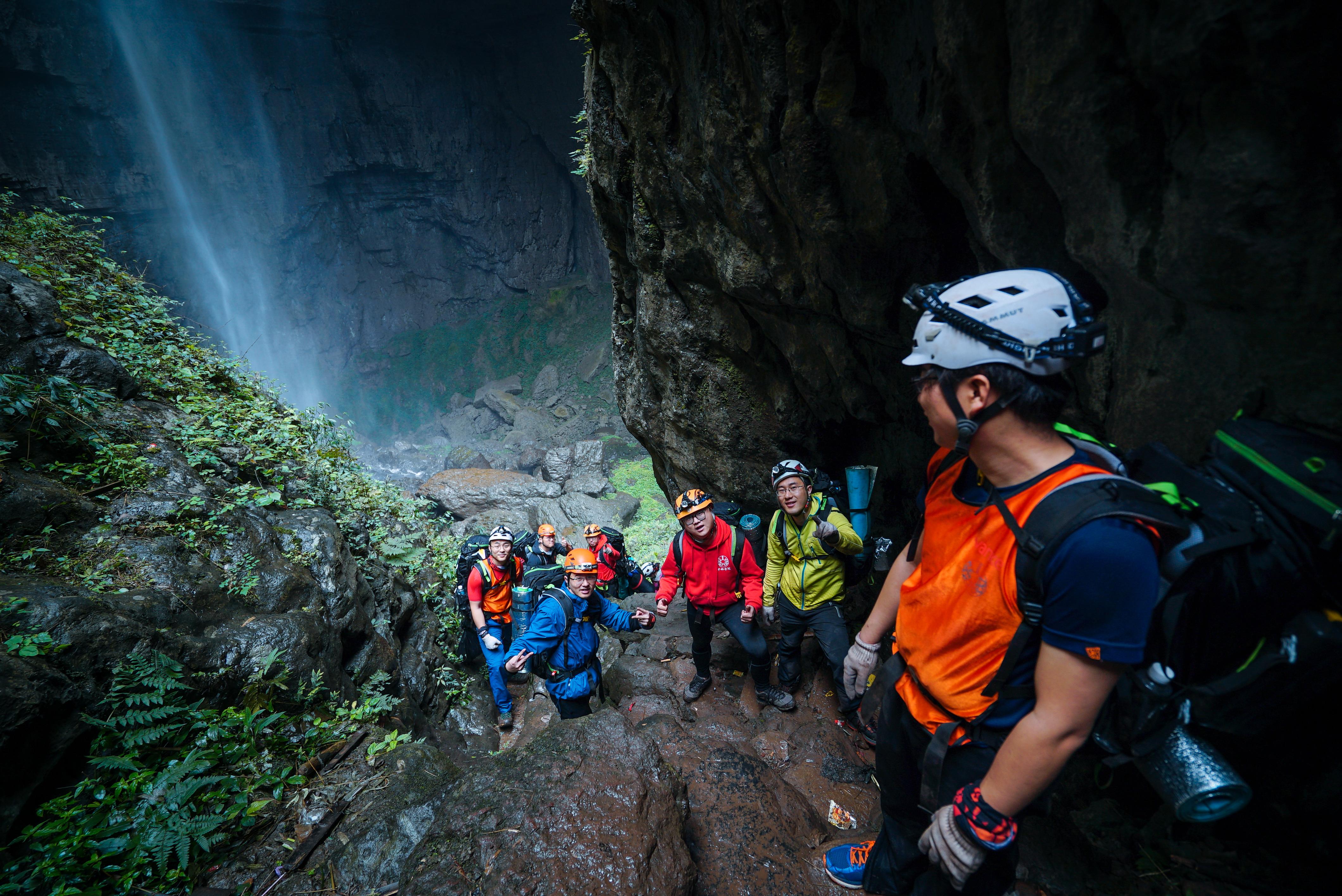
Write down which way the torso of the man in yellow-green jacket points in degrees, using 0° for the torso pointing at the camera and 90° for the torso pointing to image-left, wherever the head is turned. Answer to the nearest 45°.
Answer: approximately 0°

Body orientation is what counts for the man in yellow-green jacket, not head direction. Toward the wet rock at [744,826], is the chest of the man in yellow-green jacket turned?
yes

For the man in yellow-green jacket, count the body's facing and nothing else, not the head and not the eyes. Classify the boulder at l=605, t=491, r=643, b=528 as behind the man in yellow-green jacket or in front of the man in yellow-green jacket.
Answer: behind

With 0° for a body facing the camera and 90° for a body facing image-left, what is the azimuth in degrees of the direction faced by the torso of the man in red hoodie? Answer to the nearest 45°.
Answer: approximately 0°

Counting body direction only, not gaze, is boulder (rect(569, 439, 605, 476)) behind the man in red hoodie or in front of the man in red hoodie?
behind

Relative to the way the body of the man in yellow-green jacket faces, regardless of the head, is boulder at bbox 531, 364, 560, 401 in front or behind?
behind

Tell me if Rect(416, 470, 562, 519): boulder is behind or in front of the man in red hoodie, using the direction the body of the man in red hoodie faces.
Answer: behind

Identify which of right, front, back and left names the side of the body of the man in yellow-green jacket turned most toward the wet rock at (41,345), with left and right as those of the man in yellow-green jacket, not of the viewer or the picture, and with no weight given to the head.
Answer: right

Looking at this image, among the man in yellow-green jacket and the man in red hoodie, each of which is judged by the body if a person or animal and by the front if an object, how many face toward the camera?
2

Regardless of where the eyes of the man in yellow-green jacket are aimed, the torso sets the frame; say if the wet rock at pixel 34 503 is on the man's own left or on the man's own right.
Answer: on the man's own right
